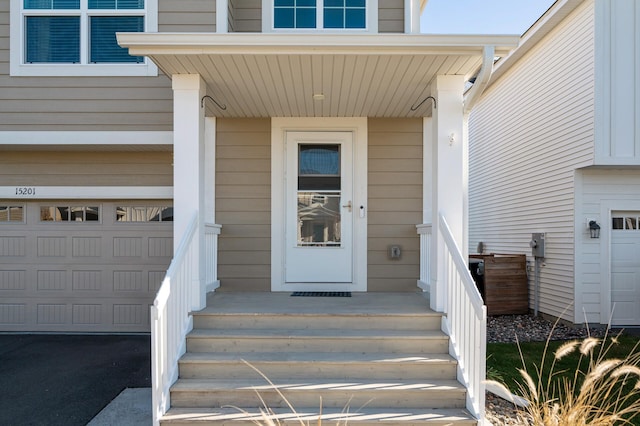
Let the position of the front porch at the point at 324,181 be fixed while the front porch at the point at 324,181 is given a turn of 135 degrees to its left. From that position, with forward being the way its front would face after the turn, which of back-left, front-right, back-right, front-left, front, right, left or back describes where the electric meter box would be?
front

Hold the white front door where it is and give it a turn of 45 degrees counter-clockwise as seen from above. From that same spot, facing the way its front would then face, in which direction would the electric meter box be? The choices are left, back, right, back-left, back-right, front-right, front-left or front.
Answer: left

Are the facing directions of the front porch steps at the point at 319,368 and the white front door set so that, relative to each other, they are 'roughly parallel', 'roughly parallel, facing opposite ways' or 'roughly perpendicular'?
roughly parallel

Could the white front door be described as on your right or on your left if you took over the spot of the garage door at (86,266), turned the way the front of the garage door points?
on your left

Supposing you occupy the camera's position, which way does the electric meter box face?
facing the viewer and to the left of the viewer

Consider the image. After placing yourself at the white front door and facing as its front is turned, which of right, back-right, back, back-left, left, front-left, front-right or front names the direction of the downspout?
front-left

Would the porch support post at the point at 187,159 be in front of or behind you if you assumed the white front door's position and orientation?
in front

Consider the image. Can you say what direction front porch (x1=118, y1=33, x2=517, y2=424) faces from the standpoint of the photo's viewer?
facing the viewer

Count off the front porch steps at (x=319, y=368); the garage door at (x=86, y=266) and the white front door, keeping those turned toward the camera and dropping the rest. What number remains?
3

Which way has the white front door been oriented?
toward the camera

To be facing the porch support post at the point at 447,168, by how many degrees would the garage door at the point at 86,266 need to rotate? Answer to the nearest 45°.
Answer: approximately 45° to its left

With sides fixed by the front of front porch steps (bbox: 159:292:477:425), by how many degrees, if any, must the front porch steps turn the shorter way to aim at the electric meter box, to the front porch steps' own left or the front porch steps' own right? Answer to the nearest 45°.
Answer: approximately 135° to the front porch steps' own left

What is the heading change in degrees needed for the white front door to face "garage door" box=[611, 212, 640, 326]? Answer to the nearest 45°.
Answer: approximately 90° to its left

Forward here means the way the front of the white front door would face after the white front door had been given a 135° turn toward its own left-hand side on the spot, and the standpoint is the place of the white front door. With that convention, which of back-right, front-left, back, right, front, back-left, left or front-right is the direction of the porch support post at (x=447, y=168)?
right

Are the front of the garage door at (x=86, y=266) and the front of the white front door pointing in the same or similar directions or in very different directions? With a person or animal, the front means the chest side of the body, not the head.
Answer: same or similar directions
